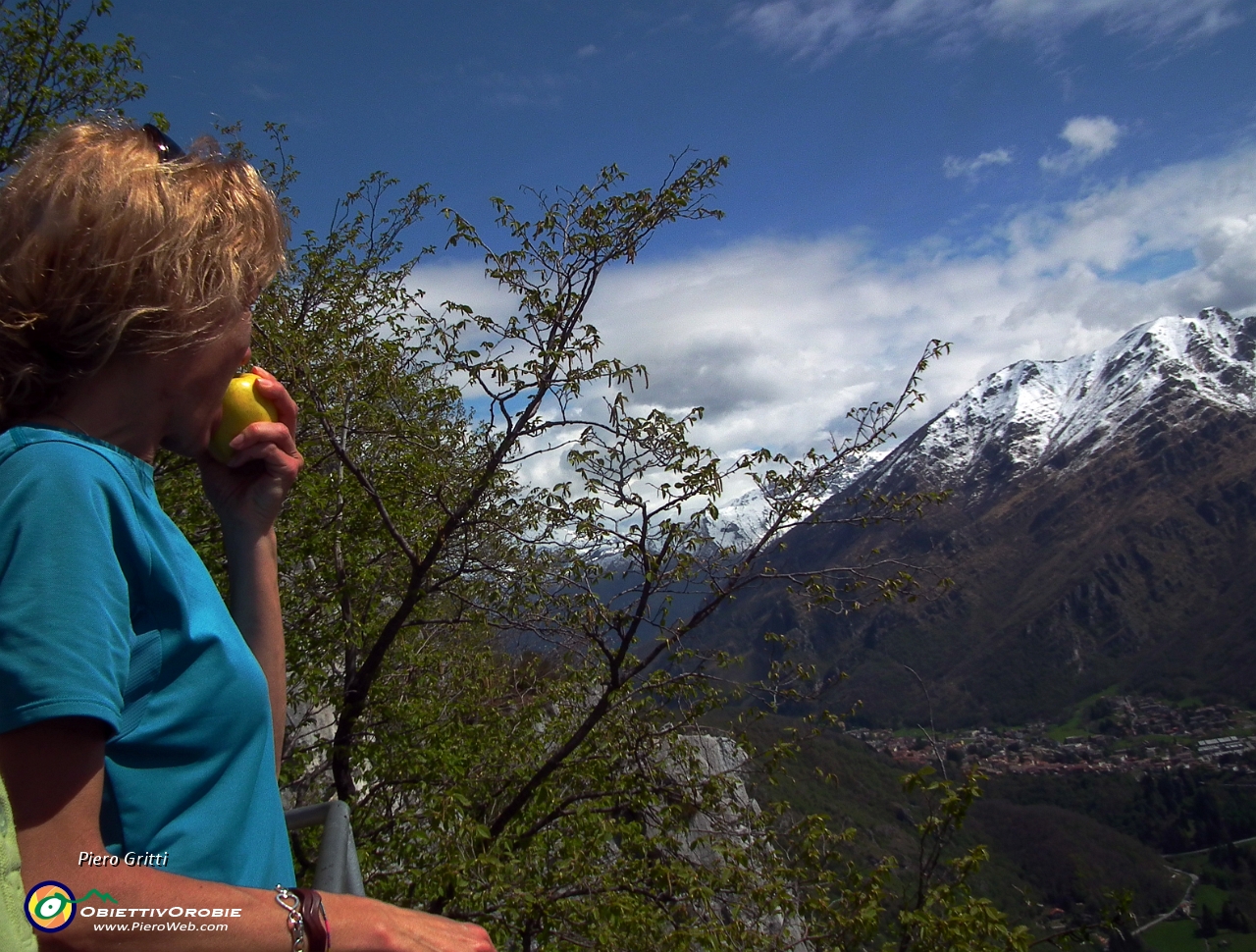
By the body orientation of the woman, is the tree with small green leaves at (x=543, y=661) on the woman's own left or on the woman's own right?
on the woman's own left

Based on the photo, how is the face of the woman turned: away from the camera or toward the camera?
away from the camera

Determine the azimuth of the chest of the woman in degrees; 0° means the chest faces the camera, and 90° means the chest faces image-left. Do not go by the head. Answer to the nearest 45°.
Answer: approximately 270°
